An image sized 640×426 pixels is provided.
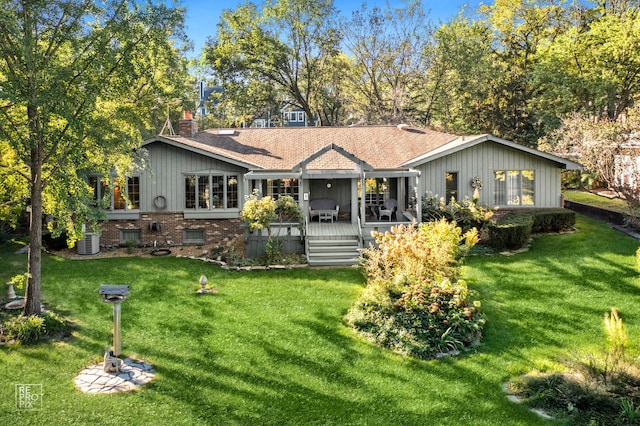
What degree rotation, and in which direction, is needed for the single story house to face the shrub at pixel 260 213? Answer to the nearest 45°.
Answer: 0° — it already faces it

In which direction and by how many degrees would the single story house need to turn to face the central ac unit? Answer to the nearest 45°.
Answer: approximately 90° to its right

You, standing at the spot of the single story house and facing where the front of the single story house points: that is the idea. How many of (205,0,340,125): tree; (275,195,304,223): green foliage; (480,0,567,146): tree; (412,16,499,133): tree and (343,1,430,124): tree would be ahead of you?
1

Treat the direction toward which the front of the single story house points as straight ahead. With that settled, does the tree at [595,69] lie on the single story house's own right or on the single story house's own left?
on the single story house's own left

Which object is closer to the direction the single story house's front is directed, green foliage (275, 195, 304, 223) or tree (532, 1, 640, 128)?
the green foliage

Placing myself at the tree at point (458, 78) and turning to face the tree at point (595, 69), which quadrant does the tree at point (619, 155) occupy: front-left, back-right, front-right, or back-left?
front-right

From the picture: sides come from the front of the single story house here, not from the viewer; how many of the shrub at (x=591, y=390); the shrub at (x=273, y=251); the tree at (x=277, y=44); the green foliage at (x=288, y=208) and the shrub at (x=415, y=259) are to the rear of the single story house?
1

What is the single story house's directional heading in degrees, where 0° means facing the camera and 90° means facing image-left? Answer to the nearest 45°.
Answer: approximately 0°

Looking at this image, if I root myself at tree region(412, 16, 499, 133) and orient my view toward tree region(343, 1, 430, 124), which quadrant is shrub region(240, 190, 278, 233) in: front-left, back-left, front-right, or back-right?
front-left

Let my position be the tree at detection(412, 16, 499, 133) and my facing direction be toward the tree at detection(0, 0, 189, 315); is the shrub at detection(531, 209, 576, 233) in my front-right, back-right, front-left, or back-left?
front-left

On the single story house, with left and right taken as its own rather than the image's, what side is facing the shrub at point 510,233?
left

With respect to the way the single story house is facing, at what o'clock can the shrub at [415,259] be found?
The shrub is roughly at 11 o'clock from the single story house.
